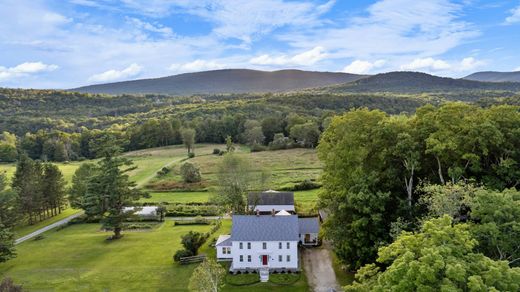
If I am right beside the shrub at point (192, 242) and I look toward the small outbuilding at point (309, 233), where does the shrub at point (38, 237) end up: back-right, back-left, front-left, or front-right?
back-left

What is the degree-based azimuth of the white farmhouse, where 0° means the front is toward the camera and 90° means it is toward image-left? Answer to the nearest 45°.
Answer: approximately 0°

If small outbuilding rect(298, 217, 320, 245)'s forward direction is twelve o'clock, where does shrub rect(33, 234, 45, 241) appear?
The shrub is roughly at 3 o'clock from the small outbuilding.

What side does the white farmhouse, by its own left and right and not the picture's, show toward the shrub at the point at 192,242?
right

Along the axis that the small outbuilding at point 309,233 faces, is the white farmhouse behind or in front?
in front

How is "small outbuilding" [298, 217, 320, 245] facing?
toward the camera

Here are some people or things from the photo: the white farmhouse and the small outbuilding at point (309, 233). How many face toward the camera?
2

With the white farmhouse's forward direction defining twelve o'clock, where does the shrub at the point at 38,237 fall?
The shrub is roughly at 4 o'clock from the white farmhouse.

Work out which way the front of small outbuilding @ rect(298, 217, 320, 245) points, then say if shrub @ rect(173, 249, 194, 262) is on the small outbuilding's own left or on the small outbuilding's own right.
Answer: on the small outbuilding's own right

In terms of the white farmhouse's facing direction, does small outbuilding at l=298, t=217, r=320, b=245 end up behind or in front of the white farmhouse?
behind

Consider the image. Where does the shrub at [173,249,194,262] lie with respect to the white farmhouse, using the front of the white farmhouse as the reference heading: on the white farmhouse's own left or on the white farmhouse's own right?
on the white farmhouse's own right

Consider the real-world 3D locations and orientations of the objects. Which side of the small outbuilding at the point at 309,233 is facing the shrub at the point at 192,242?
right

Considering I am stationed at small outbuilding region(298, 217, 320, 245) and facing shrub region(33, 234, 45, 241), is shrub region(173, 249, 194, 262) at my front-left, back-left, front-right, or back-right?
front-left

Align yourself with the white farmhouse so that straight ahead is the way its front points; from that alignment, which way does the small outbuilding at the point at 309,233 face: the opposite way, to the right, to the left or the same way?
the same way
